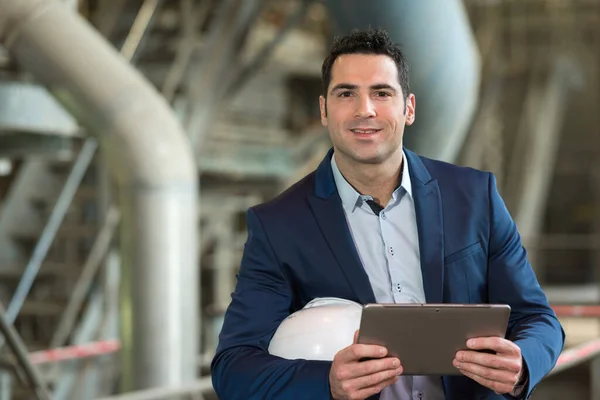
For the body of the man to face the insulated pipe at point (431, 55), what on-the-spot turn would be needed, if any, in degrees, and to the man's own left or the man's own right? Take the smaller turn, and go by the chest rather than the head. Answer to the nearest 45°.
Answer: approximately 180°

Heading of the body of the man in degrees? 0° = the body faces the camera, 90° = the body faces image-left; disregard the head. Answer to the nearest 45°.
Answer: approximately 0°
